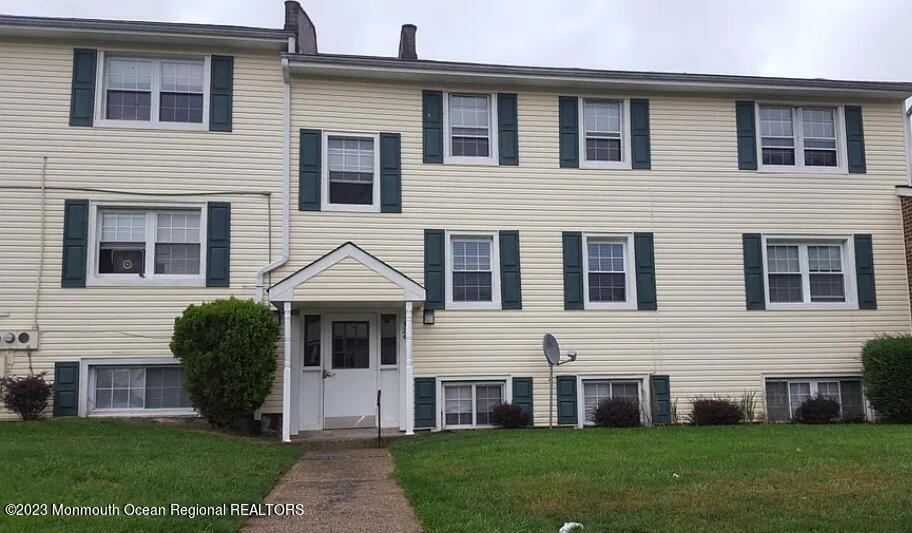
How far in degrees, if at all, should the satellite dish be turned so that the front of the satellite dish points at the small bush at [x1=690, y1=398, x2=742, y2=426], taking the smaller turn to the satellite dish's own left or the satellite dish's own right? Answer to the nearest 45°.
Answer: approximately 45° to the satellite dish's own left

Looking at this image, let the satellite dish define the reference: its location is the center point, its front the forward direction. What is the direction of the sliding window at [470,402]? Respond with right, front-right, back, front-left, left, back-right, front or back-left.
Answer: back-right

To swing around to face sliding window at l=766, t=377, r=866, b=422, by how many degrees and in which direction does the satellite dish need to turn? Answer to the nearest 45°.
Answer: approximately 45° to its left

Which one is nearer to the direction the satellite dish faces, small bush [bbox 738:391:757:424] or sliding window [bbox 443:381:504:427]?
the small bush

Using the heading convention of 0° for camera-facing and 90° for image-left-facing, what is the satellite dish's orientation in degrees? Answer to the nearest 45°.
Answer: approximately 315°

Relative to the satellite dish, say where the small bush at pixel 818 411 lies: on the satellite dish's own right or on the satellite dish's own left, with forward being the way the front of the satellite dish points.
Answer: on the satellite dish's own left
